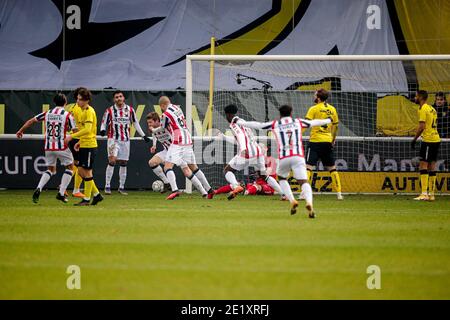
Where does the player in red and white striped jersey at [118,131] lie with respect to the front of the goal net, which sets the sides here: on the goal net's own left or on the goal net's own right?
on the goal net's own right

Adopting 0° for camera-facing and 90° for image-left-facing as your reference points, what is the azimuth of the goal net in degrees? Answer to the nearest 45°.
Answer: approximately 0°
